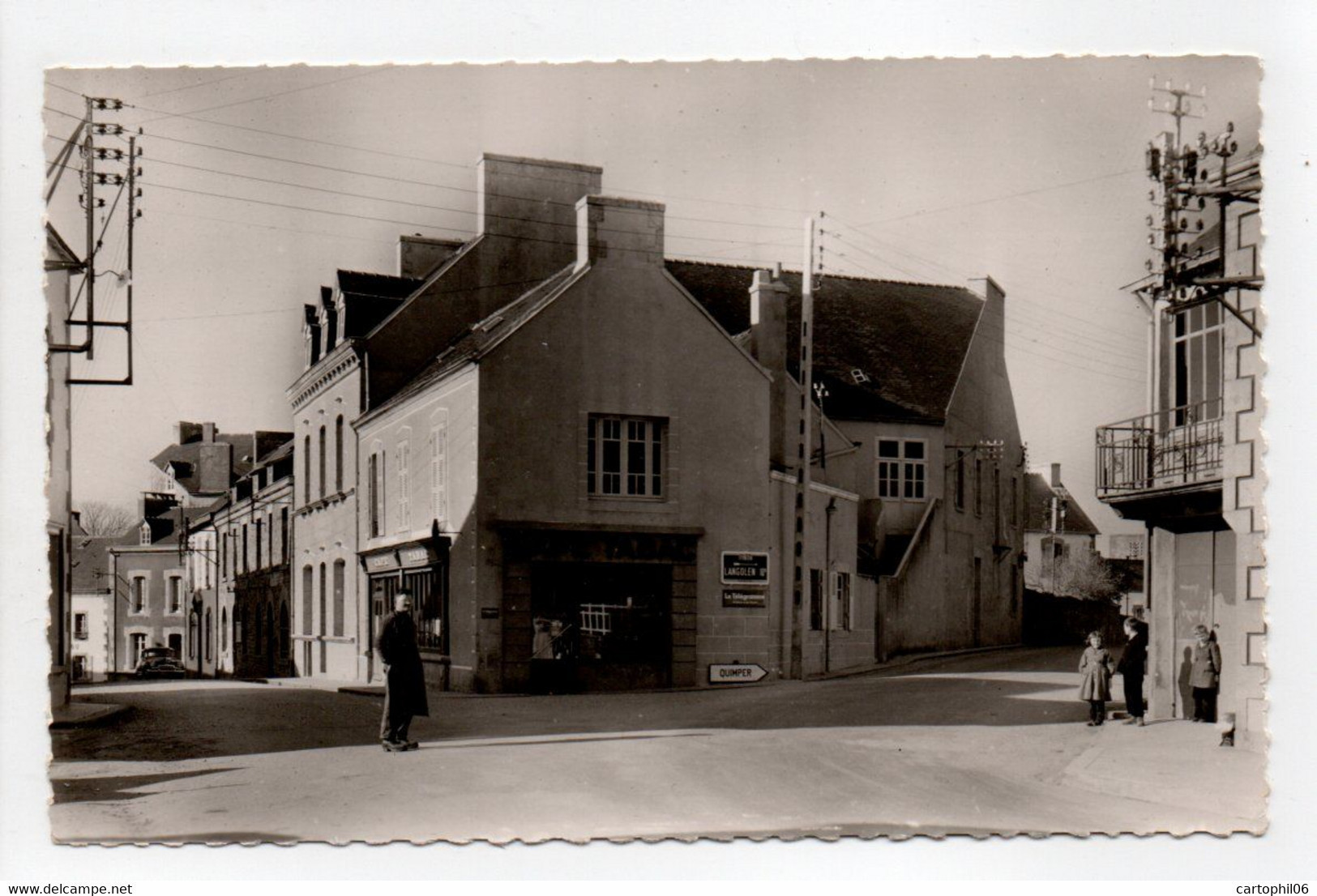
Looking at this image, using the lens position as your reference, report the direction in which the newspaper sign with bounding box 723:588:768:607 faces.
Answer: facing the viewer

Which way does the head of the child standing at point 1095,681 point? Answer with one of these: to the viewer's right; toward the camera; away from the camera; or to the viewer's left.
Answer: toward the camera

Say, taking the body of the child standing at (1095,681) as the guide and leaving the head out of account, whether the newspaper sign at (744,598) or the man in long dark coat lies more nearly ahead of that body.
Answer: the man in long dark coat

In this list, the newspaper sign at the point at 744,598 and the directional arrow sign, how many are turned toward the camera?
2

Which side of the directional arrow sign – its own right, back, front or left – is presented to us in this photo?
front

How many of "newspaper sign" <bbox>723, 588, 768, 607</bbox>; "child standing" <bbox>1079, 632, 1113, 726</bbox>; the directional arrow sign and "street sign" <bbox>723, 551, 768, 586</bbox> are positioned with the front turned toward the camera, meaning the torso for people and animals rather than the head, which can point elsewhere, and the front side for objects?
4

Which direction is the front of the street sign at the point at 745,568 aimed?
toward the camera
